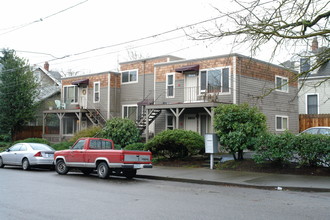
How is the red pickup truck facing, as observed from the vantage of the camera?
facing away from the viewer and to the left of the viewer

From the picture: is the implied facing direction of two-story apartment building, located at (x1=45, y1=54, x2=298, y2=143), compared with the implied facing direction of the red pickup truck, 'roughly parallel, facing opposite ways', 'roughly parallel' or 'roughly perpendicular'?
roughly perpendicular

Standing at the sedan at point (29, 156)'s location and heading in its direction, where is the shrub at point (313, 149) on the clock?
The shrub is roughly at 6 o'clock from the sedan.

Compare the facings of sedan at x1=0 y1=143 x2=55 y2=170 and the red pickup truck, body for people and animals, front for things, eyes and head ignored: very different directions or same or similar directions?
same or similar directions

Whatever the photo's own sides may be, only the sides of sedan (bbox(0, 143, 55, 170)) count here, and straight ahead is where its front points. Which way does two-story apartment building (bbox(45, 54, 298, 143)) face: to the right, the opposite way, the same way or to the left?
to the left

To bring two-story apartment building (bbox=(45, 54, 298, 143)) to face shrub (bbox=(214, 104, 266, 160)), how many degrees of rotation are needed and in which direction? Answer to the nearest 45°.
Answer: approximately 45° to its left

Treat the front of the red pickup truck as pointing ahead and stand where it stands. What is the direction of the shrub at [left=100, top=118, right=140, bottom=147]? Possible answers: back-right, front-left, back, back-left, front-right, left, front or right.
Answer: front-right

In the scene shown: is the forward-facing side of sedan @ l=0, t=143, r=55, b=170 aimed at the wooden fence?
no

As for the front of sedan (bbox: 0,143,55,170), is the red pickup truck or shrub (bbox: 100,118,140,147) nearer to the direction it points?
the shrub

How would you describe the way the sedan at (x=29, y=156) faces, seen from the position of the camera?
facing away from the viewer and to the left of the viewer

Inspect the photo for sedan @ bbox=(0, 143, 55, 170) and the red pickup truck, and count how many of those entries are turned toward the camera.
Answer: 0

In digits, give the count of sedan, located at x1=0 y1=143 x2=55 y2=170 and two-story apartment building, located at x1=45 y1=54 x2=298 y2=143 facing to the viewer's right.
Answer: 0

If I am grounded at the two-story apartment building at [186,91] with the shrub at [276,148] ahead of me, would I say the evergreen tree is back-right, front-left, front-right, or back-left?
back-right

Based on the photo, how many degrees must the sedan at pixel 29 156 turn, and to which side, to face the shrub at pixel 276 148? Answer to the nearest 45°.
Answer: approximately 180°

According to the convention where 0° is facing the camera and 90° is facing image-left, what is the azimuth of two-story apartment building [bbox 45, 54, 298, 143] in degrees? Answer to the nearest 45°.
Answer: approximately 45°
